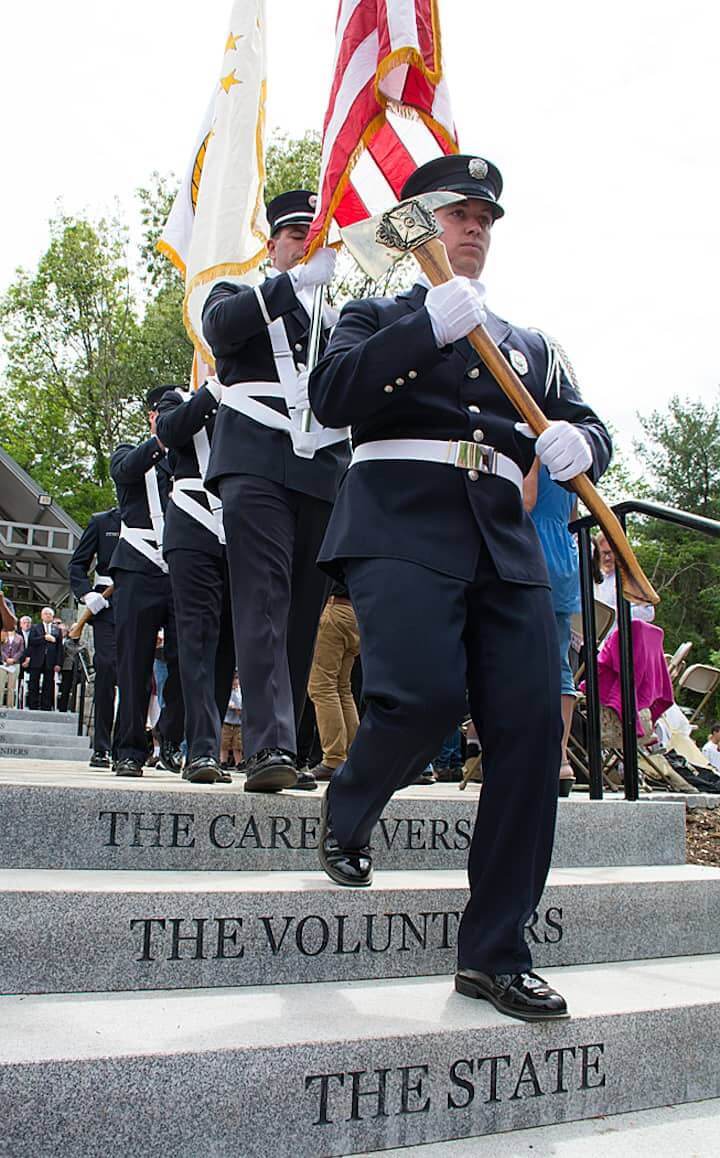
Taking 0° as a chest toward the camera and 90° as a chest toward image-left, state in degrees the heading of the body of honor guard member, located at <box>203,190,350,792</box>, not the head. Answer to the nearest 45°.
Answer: approximately 315°

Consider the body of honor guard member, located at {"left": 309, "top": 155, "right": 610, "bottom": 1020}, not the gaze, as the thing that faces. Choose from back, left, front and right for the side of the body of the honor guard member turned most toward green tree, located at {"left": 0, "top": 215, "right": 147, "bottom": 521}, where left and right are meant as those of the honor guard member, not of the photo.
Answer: back

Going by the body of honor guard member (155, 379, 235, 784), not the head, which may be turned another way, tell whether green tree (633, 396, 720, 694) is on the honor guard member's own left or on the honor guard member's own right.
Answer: on the honor guard member's own left

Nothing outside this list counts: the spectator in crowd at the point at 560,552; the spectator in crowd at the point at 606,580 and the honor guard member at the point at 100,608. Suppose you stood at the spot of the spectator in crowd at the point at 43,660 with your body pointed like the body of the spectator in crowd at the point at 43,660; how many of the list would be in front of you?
3

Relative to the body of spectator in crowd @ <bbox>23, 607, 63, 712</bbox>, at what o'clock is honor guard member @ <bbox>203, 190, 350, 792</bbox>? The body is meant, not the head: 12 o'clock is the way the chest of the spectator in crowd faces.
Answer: The honor guard member is roughly at 12 o'clock from the spectator in crowd.

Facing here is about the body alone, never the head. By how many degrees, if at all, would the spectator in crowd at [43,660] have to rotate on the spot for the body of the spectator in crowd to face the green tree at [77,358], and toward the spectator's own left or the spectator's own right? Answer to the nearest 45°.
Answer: approximately 180°

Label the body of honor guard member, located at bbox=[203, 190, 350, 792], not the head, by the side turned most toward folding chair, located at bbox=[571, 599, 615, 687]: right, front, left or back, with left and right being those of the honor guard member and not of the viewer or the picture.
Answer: left

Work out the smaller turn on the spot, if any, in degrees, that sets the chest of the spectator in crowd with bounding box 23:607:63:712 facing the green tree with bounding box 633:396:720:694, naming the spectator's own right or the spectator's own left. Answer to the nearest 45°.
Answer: approximately 135° to the spectator's own left

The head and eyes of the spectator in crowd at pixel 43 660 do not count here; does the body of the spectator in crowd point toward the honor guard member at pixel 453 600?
yes

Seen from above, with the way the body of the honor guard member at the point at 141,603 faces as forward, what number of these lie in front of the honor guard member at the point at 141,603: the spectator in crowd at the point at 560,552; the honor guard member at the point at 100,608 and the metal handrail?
2

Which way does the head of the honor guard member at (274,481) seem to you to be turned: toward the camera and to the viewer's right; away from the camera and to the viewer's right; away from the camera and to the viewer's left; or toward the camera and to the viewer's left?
toward the camera and to the viewer's right

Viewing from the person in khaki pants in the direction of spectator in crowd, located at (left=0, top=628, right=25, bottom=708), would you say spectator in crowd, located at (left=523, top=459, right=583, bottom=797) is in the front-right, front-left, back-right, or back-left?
back-right
